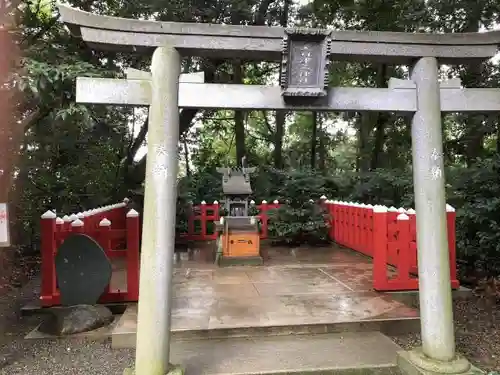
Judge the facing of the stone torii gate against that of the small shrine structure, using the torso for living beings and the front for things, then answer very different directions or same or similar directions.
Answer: same or similar directions

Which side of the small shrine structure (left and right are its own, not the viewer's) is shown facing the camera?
front

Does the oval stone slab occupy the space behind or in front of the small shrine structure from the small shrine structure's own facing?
in front

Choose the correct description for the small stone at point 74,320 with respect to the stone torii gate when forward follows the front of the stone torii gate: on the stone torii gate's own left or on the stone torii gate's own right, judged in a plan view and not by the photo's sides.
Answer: on the stone torii gate's own right

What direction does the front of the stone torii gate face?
toward the camera

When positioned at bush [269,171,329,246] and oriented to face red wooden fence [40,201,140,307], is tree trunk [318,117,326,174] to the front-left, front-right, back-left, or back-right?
back-right

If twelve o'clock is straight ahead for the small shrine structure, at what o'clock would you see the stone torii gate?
The stone torii gate is roughly at 12 o'clock from the small shrine structure.

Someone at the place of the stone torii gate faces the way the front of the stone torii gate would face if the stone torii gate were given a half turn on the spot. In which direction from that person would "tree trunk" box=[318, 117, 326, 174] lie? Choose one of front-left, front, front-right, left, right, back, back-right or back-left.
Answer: front

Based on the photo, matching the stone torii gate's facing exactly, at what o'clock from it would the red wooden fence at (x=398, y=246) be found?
The red wooden fence is roughly at 7 o'clock from the stone torii gate.

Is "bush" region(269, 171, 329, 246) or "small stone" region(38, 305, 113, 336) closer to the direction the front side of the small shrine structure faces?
the small stone

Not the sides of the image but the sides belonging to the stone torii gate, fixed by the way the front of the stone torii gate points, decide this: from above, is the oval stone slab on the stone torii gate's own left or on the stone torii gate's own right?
on the stone torii gate's own right

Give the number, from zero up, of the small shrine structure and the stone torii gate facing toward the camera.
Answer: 2

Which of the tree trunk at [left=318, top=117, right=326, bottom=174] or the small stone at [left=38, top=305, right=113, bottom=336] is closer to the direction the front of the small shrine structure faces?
the small stone
